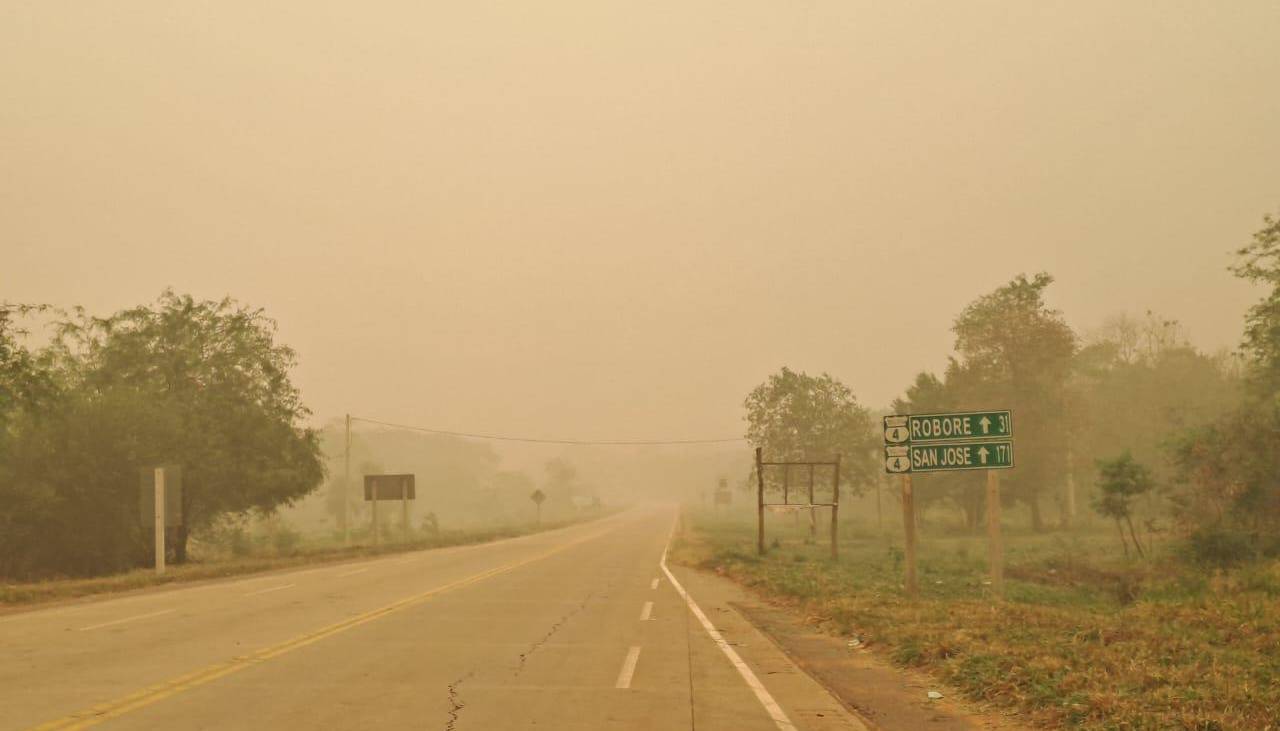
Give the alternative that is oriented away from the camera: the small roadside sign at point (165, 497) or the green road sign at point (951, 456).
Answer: the small roadside sign

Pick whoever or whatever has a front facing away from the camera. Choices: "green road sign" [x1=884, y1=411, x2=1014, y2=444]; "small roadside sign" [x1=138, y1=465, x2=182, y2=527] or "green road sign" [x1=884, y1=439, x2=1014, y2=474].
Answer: the small roadside sign

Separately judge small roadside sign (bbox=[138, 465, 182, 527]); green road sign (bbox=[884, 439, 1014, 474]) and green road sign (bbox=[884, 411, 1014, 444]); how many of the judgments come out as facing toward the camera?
2

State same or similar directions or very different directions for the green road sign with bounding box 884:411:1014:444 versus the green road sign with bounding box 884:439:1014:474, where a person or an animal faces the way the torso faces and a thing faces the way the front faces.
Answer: same or similar directions

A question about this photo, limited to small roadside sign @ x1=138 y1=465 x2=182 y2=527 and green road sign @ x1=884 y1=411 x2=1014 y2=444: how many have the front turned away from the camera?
1

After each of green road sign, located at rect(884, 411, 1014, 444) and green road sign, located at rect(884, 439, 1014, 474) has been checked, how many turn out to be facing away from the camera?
0

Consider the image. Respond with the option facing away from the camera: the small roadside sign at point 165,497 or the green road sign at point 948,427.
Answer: the small roadside sign

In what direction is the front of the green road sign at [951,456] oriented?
toward the camera

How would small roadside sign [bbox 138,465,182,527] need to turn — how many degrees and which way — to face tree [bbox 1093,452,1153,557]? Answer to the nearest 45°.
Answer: approximately 90° to its right

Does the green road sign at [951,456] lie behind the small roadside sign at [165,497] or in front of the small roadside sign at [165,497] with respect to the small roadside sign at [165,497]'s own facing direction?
behind

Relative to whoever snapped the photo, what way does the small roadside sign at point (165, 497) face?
facing away from the viewer

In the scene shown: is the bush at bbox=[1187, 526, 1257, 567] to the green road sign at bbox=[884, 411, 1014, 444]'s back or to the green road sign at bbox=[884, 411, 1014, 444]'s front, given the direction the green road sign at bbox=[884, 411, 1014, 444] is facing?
to the back
